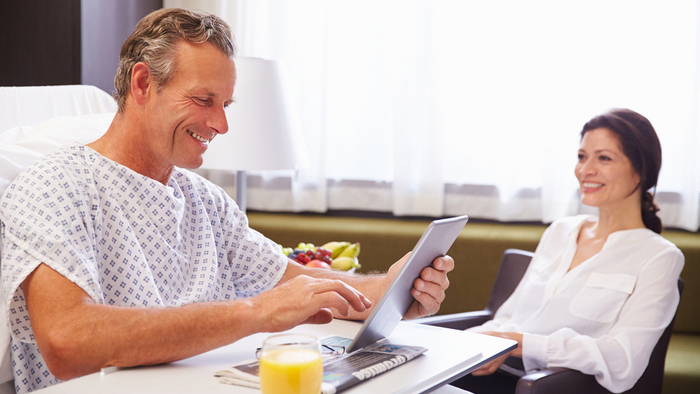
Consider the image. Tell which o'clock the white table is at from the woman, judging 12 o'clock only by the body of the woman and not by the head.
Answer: The white table is roughly at 11 o'clock from the woman.

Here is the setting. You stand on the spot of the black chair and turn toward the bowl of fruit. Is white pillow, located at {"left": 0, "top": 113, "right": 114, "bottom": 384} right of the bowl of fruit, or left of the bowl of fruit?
left

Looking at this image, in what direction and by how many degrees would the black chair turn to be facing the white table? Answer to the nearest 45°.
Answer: approximately 45° to its left

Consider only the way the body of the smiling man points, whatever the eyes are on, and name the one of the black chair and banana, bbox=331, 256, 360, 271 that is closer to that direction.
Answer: the black chair

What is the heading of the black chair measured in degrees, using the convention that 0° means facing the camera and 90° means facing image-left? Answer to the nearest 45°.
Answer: approximately 45°

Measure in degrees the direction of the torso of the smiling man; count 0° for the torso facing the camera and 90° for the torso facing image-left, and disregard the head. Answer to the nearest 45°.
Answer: approximately 315°
